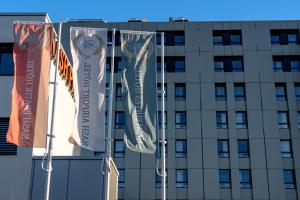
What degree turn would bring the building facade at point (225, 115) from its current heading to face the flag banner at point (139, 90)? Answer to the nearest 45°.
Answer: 0° — it already faces it

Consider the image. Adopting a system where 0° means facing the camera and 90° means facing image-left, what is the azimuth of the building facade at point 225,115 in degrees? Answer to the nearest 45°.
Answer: approximately 0°

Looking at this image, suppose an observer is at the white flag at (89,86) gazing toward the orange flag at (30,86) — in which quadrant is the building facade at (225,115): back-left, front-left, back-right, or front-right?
back-right

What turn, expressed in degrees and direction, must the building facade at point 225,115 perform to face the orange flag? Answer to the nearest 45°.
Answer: approximately 45° to its right
